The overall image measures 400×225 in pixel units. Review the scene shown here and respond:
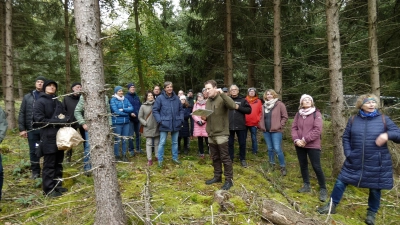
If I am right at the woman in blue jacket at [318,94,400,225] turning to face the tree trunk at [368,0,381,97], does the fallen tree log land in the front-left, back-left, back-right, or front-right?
back-left

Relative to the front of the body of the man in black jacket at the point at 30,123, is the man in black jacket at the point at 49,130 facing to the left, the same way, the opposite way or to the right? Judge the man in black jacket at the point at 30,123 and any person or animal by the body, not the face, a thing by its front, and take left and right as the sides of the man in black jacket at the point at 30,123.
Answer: the same way

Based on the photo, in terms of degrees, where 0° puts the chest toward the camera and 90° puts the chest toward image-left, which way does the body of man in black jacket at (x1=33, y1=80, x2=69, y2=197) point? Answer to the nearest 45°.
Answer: approximately 315°

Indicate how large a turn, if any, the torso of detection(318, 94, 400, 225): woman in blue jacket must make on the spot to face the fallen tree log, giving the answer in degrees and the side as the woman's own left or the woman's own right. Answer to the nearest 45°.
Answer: approximately 45° to the woman's own right

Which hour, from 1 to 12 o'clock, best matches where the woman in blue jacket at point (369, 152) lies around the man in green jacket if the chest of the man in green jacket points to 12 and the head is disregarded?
The woman in blue jacket is roughly at 8 o'clock from the man in green jacket.

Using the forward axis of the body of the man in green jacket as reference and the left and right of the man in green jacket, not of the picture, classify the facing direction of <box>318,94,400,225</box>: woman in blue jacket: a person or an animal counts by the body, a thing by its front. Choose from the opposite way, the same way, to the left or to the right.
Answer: the same way

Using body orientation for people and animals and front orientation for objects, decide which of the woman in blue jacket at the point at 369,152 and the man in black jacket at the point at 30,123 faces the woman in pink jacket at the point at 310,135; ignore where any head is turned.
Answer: the man in black jacket

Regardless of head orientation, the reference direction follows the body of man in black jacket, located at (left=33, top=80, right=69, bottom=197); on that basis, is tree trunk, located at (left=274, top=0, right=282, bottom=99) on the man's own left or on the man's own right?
on the man's own left

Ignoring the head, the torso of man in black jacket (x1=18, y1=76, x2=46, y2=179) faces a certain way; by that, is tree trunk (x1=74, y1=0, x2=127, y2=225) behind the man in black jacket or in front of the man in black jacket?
in front

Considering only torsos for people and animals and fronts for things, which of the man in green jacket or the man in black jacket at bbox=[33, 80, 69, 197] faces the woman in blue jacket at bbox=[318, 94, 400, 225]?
the man in black jacket

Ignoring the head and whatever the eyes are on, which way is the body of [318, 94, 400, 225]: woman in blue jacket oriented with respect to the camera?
toward the camera

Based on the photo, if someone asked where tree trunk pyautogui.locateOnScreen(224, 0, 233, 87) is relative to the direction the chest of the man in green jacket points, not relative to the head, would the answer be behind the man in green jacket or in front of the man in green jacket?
behind

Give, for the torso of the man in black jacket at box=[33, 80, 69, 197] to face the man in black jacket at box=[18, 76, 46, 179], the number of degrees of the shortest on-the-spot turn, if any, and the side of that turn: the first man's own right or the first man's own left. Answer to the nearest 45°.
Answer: approximately 135° to the first man's own left

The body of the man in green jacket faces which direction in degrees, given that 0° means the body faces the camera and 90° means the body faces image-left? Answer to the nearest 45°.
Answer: approximately 45°

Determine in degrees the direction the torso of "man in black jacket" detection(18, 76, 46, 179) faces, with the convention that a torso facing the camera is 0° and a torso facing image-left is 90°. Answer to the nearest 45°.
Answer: approximately 315°

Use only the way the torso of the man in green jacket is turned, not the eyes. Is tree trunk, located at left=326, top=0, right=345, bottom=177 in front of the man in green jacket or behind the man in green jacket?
behind

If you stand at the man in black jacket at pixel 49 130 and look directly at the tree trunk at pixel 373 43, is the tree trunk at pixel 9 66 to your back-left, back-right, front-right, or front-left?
back-left

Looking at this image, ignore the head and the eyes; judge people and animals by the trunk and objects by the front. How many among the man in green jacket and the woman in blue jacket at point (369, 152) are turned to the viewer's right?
0

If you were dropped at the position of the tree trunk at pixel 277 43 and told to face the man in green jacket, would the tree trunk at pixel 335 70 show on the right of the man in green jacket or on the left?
left
